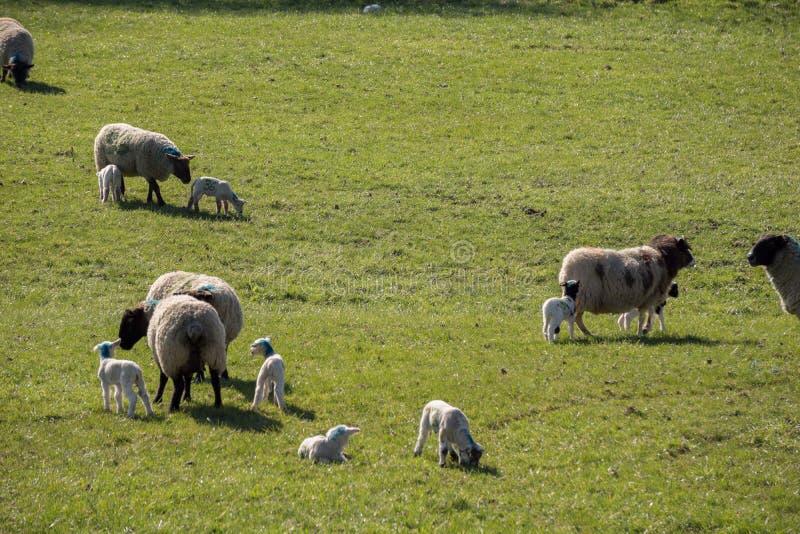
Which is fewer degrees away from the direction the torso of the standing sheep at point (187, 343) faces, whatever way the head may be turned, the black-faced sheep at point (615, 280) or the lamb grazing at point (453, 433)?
the black-faced sheep

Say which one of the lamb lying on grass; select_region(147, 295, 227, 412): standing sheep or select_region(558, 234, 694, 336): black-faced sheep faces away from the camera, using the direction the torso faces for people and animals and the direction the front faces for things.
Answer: the standing sheep

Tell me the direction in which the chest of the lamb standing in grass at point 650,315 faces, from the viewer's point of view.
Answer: to the viewer's right

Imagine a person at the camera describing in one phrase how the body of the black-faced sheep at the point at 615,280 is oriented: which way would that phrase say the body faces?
to the viewer's right

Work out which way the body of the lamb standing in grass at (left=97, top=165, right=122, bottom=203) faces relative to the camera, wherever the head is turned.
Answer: away from the camera

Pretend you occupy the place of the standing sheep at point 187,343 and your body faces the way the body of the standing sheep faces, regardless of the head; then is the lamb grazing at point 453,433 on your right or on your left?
on your right

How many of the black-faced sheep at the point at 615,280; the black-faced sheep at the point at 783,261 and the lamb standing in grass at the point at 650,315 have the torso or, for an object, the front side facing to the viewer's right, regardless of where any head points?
2

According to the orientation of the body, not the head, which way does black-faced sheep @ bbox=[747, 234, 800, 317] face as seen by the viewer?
to the viewer's left

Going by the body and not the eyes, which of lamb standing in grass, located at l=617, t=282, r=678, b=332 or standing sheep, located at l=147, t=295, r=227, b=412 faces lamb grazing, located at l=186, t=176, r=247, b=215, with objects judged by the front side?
the standing sheep

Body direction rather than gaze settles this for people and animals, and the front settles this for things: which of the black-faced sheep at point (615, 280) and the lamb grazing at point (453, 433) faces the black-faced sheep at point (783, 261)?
the black-faced sheep at point (615, 280)

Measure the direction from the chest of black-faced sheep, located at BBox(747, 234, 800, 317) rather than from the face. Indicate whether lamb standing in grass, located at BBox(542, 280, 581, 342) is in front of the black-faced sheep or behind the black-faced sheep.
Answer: in front

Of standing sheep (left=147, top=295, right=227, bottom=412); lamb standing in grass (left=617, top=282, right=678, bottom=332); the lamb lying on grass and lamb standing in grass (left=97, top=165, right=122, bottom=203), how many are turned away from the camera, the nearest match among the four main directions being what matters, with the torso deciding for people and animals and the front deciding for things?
2

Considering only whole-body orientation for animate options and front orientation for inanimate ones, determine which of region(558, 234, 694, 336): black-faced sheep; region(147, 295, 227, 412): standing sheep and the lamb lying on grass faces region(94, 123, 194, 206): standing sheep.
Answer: region(147, 295, 227, 412): standing sheep

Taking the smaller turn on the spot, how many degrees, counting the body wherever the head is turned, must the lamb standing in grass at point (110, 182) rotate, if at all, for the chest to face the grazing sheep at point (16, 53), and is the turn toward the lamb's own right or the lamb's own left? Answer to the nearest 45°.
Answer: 0° — it already faces it

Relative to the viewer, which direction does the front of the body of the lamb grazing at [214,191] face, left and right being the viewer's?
facing to the right of the viewer

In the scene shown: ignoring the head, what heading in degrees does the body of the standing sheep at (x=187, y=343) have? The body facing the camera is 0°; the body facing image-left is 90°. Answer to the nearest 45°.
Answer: approximately 180°

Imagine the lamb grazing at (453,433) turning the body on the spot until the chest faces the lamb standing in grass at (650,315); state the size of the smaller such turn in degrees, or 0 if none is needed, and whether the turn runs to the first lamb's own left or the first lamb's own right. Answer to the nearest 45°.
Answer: approximately 90° to the first lamb's own left
